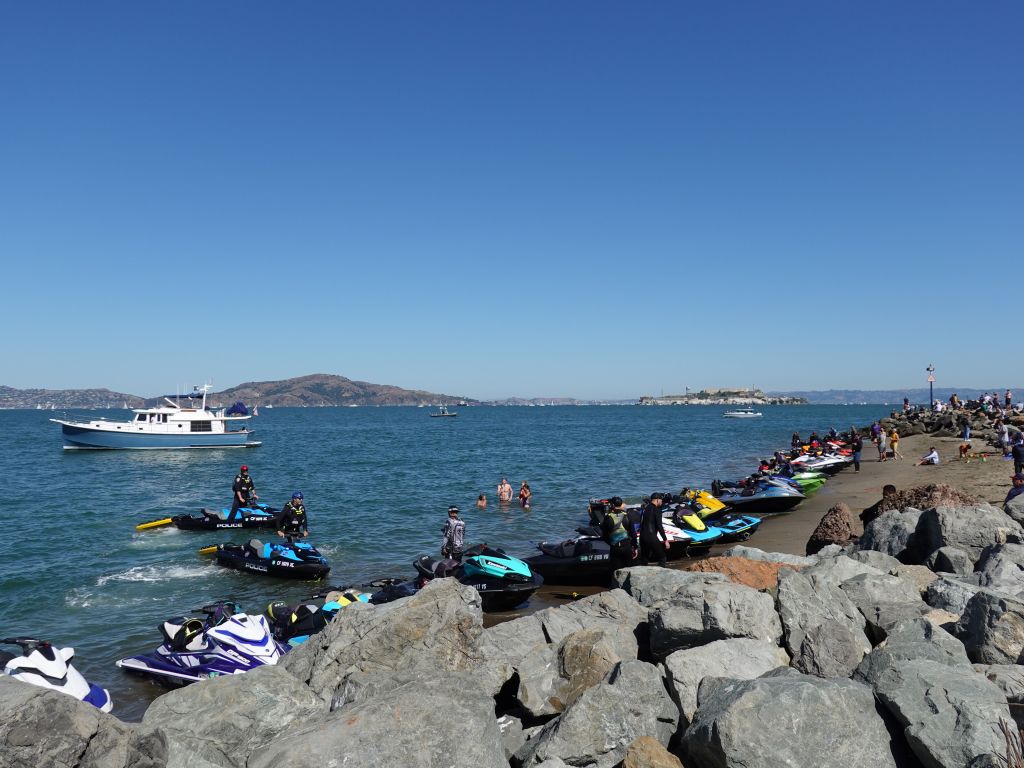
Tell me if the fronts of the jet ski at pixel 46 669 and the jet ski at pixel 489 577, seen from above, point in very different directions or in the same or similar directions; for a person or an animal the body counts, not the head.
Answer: same or similar directions

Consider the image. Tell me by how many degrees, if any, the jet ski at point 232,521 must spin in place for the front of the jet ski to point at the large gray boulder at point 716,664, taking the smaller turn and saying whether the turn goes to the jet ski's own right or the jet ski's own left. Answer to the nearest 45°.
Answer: approximately 90° to the jet ski's own right

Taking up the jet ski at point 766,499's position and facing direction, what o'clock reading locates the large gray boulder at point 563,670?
The large gray boulder is roughly at 3 o'clock from the jet ski.

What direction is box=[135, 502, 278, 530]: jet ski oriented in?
to the viewer's right

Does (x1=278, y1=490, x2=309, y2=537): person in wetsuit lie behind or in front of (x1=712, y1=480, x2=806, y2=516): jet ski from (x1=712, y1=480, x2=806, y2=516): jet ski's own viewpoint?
behind

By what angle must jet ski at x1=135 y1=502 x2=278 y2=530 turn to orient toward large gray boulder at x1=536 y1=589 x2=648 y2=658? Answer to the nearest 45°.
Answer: approximately 90° to its right

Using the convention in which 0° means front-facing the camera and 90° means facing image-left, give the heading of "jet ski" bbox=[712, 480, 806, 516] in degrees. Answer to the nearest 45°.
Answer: approximately 270°

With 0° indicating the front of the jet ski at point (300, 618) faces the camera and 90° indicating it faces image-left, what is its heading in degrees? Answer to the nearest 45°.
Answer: approximately 270°

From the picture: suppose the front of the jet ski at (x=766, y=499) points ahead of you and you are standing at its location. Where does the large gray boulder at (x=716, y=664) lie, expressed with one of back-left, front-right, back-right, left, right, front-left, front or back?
right

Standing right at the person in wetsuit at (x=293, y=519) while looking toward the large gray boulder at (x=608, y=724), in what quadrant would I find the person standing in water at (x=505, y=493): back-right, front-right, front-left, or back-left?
back-left

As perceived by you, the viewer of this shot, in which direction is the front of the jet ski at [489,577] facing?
facing the viewer and to the right of the viewer

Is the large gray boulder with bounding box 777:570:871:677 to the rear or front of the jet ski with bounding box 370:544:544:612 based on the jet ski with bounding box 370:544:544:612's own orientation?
to the front

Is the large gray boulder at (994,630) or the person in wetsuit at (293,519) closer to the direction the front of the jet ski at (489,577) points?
the large gray boulder
